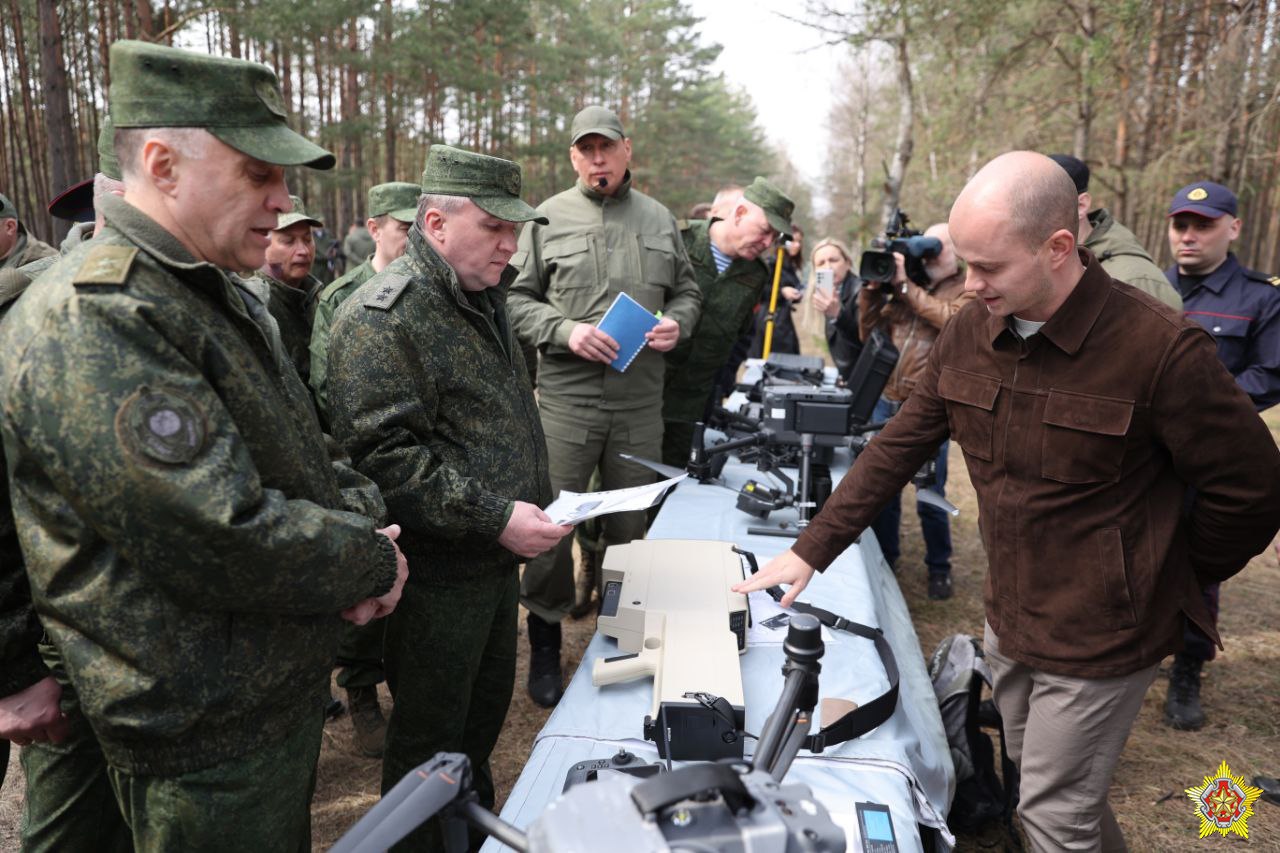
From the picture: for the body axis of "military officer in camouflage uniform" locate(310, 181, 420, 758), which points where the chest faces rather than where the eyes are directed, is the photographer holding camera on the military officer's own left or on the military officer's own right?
on the military officer's own left

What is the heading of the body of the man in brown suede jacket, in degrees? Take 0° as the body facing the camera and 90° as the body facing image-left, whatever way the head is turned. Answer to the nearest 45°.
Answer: approximately 45°

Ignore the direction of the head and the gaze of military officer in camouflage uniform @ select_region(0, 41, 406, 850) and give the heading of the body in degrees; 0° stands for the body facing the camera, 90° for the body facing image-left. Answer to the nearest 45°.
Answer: approximately 270°

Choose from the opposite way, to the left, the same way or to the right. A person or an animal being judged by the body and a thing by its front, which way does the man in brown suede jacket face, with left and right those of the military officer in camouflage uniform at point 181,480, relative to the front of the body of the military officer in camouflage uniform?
the opposite way

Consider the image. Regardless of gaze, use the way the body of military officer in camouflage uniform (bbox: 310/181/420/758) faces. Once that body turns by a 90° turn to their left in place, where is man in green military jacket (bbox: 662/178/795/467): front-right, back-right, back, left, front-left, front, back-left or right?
front

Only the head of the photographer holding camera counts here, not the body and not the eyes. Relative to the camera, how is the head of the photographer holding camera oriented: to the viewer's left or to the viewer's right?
to the viewer's left

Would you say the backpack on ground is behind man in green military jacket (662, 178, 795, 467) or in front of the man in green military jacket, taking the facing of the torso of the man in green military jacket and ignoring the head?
in front

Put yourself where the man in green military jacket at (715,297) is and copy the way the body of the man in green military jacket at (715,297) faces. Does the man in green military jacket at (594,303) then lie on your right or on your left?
on your right
